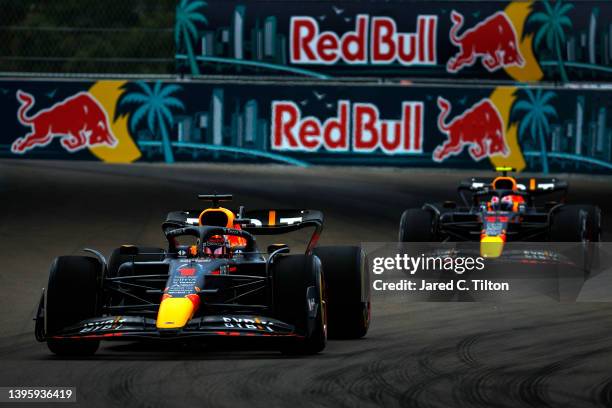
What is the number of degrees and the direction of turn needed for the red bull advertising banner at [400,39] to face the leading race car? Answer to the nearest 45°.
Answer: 0° — it already faces it

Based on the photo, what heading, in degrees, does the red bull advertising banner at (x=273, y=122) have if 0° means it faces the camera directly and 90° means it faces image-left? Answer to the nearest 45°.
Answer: approximately 0°

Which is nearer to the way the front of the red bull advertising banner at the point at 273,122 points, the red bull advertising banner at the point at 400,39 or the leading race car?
the leading race car

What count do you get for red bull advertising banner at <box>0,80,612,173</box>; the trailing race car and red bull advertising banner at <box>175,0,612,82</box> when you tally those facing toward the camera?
3

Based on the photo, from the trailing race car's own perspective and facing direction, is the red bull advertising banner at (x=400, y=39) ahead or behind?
behind

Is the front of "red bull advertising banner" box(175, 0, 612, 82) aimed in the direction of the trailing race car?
yes

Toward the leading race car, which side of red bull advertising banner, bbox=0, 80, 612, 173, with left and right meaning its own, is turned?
front

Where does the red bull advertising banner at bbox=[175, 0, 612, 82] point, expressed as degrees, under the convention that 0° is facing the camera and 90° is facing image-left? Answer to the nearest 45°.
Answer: approximately 0°

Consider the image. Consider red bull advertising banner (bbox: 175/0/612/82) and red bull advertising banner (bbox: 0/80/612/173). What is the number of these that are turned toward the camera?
2
